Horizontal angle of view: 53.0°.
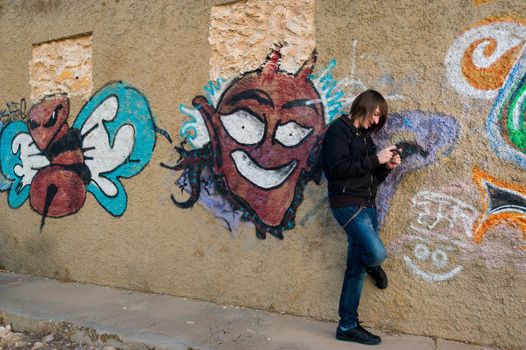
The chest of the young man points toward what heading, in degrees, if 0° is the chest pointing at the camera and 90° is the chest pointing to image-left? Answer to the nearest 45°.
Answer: approximately 270°
